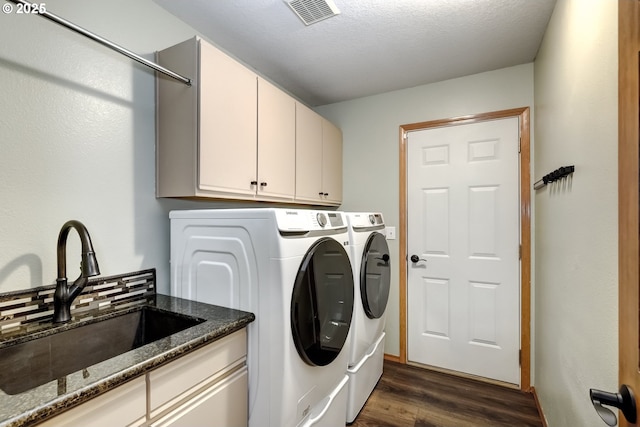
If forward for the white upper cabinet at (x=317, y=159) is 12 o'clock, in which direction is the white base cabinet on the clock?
The white base cabinet is roughly at 2 o'clock from the white upper cabinet.

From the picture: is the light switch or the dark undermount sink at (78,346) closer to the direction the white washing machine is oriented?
the light switch

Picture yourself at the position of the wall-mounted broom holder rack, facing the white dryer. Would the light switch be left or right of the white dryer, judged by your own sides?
right

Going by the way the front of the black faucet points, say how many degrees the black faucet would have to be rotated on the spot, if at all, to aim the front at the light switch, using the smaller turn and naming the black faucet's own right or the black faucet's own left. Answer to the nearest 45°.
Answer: approximately 45° to the black faucet's own left

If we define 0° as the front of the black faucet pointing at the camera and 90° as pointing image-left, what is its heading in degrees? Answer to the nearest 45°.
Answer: approximately 315°

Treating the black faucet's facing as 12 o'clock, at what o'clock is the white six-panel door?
The white six-panel door is roughly at 11 o'clock from the black faucet.

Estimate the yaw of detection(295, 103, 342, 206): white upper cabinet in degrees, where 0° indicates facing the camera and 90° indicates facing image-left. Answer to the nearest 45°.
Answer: approximately 315°

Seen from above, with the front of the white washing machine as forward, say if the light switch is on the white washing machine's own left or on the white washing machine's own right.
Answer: on the white washing machine's own left
